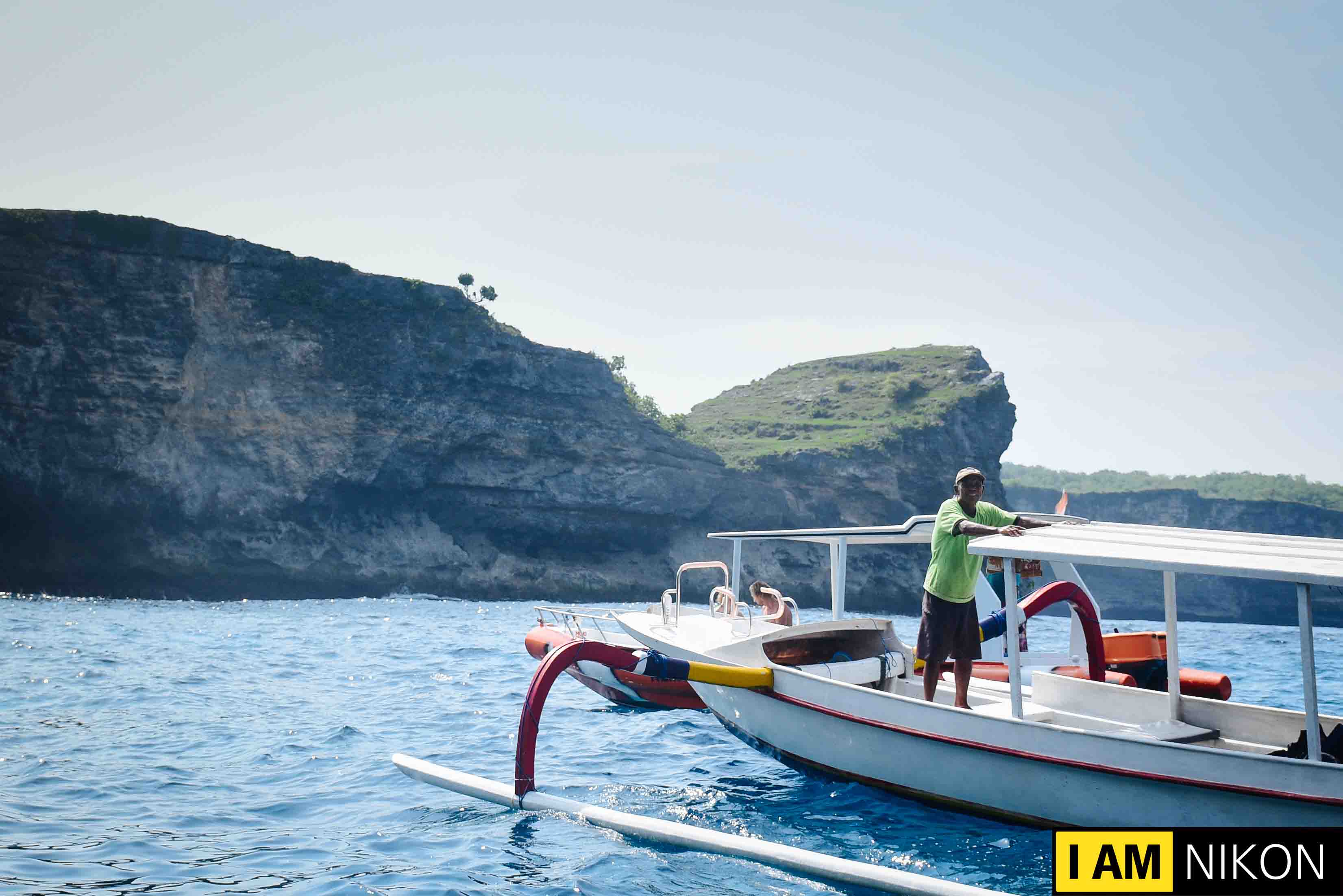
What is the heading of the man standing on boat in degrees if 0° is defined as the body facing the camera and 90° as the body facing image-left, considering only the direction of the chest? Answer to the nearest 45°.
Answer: approximately 315°

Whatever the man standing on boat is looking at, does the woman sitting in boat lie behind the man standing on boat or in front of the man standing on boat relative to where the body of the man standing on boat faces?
behind

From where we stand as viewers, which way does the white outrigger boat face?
facing away from the viewer and to the left of the viewer
